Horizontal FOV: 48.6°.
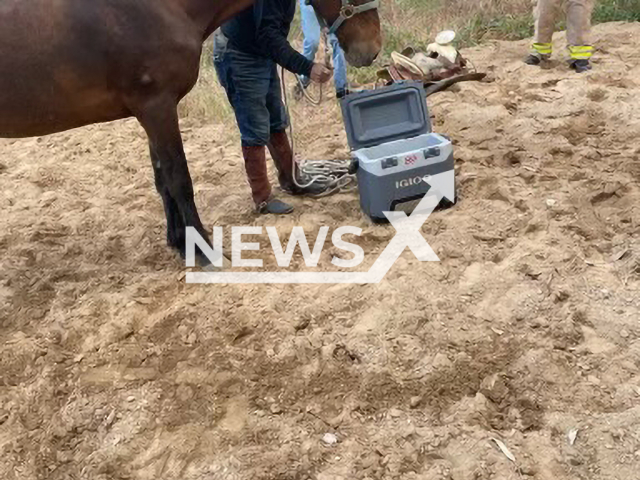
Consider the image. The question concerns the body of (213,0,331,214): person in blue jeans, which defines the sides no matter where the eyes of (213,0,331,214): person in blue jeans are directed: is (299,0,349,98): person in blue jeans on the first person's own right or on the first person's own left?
on the first person's own left

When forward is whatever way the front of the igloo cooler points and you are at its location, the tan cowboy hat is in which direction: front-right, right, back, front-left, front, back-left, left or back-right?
back-left

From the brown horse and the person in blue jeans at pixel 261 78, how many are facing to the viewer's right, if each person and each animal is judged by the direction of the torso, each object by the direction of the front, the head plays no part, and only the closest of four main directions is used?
2

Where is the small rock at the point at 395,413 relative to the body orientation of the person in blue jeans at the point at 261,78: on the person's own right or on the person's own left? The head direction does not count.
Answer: on the person's own right

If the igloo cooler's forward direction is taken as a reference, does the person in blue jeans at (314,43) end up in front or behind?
behind

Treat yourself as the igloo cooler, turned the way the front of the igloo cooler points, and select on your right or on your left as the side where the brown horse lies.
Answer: on your right

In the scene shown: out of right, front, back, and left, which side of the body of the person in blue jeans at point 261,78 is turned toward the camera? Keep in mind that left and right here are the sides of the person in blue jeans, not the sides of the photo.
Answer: right

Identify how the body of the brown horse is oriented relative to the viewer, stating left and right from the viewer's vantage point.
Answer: facing to the right of the viewer

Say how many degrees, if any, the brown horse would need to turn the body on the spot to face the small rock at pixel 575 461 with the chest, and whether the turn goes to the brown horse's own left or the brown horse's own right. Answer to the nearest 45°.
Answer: approximately 45° to the brown horse's own right

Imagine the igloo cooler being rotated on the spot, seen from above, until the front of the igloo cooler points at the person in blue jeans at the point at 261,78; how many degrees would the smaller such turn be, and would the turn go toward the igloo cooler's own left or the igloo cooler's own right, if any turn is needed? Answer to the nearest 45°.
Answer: approximately 135° to the igloo cooler's own right

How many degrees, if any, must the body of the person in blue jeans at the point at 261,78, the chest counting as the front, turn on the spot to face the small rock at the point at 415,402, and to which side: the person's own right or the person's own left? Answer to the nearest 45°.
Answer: approximately 90° to the person's own right

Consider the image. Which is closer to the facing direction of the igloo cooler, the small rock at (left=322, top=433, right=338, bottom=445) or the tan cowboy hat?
the small rock
